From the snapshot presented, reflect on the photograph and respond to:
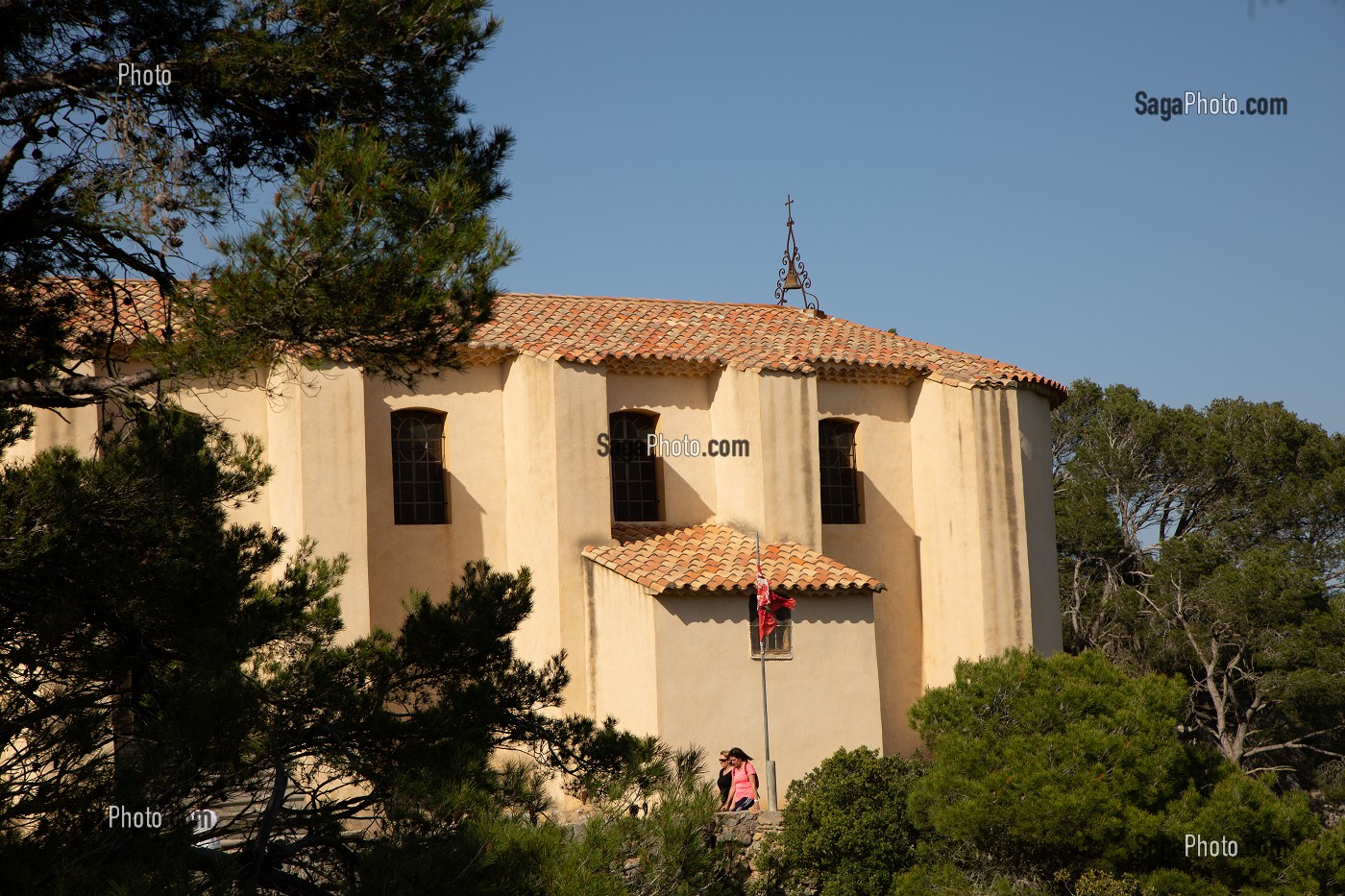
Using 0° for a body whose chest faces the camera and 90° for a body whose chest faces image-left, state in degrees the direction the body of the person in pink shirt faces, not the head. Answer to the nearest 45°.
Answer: approximately 45°
